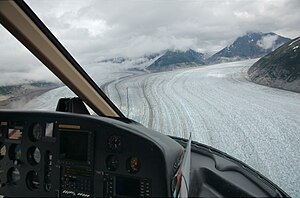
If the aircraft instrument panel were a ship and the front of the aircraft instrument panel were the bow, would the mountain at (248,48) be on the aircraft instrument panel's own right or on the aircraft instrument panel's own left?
on the aircraft instrument panel's own left

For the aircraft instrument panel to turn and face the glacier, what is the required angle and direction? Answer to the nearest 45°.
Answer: approximately 135° to its left

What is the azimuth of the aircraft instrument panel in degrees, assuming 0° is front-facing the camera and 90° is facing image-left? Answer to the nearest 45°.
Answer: approximately 0°
